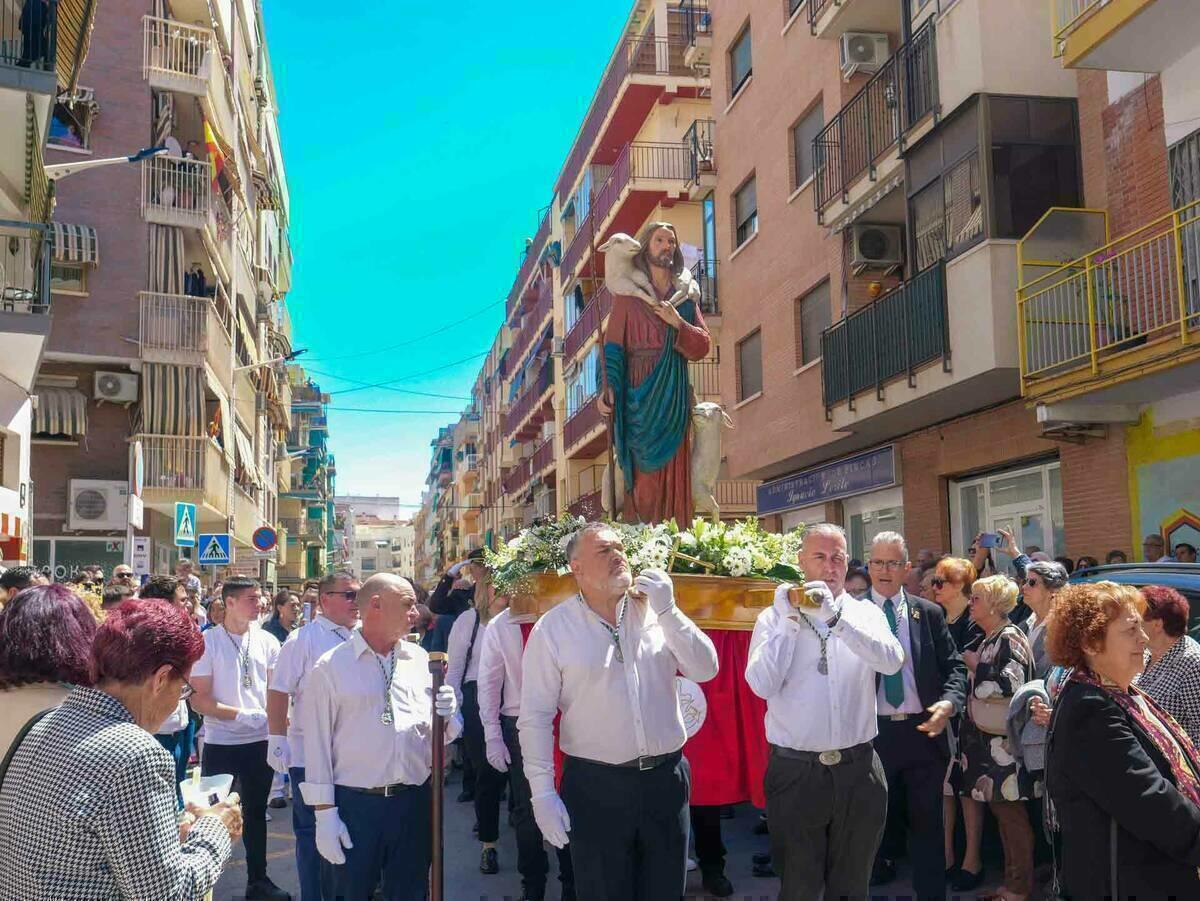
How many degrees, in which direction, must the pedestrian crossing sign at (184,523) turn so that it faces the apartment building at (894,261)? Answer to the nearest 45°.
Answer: approximately 45° to its left

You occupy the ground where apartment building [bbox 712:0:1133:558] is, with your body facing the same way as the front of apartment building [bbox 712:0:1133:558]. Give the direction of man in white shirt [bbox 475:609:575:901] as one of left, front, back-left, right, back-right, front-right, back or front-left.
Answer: front-left

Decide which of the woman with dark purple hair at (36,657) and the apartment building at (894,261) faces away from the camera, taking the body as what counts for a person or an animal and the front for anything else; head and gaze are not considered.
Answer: the woman with dark purple hair

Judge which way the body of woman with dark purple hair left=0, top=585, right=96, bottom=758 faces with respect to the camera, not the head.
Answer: away from the camera

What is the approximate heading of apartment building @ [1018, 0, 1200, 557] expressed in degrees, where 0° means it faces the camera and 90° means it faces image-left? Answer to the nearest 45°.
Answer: approximately 45°

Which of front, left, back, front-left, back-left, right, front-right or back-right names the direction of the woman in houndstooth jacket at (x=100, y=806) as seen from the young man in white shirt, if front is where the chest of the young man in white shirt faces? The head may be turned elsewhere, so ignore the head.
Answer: front-right

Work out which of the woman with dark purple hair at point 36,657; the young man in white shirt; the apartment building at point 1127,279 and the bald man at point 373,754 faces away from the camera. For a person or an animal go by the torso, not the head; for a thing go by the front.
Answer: the woman with dark purple hair

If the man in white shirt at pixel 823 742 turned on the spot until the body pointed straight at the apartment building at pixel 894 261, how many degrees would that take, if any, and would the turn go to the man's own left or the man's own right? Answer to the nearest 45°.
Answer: approximately 180°

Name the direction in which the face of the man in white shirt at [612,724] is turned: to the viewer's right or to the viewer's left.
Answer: to the viewer's right
